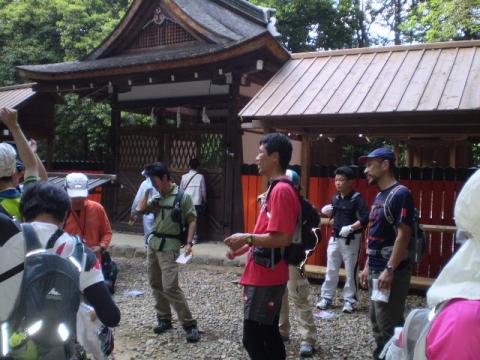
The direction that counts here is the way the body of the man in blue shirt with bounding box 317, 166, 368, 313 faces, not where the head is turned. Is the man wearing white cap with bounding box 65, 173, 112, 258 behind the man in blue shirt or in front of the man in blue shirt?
in front

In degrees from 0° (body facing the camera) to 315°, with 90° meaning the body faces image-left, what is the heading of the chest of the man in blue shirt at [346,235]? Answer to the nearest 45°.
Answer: approximately 45°

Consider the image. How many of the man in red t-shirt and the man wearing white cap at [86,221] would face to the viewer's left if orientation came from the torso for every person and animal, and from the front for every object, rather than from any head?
1

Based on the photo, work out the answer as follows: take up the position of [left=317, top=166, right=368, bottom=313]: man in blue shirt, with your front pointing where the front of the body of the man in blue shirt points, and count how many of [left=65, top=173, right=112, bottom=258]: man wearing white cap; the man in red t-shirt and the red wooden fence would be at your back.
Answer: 1

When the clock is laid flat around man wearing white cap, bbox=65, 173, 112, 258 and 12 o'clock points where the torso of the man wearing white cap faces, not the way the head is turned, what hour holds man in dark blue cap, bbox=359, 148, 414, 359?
The man in dark blue cap is roughly at 10 o'clock from the man wearing white cap.

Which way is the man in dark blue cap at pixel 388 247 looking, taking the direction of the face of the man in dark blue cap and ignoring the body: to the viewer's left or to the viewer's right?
to the viewer's left

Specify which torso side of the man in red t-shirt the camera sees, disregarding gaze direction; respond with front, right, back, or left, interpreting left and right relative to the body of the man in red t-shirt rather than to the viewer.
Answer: left

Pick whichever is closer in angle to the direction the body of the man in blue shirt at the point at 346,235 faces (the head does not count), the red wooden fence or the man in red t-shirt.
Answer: the man in red t-shirt

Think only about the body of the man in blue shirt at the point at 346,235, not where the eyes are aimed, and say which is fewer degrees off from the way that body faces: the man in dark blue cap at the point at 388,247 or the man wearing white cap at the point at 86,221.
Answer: the man wearing white cap

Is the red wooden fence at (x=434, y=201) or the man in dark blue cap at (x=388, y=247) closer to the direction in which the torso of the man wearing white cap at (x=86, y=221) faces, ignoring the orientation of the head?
the man in dark blue cap

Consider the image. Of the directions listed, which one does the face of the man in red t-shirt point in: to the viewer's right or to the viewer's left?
to the viewer's left
